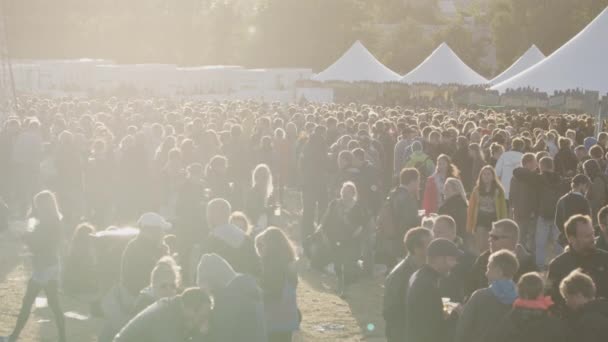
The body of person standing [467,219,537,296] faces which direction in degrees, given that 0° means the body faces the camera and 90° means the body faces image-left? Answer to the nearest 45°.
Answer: approximately 0°

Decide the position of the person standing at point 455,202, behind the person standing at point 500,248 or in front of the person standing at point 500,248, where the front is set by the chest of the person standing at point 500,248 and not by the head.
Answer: behind

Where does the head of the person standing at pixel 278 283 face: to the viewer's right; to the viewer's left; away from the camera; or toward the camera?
away from the camera

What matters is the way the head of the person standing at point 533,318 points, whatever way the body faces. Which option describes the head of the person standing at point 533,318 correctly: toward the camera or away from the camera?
away from the camera

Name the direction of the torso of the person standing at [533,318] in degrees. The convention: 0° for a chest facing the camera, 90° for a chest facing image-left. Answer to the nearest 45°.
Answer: approximately 180°

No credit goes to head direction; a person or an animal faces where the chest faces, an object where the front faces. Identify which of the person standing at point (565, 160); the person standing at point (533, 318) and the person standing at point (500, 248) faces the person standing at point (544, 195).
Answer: the person standing at point (533, 318)

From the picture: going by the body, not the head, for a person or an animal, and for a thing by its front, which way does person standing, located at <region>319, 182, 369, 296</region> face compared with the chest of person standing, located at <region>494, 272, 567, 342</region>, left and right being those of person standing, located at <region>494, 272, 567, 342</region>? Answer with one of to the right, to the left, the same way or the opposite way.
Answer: the opposite way
